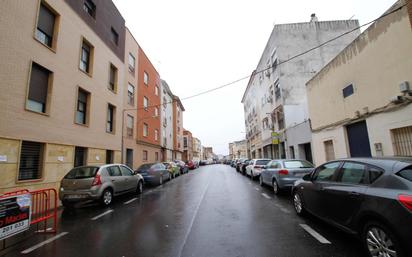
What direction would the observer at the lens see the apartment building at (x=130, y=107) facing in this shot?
facing to the right of the viewer

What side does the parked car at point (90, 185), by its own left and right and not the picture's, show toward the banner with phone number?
back

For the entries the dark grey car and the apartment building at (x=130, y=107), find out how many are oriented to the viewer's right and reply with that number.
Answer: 1

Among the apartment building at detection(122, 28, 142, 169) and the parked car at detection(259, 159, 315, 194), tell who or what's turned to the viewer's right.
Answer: the apartment building

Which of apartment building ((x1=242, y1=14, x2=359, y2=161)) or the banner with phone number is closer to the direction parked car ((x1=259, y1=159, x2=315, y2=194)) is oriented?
the apartment building

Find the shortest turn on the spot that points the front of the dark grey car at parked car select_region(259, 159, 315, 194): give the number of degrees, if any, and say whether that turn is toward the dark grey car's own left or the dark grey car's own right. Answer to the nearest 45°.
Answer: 0° — it already faces it

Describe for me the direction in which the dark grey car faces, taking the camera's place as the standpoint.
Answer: facing away from the viewer and to the left of the viewer

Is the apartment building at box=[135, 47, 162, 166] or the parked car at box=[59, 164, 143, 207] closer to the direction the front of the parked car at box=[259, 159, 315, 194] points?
the apartment building

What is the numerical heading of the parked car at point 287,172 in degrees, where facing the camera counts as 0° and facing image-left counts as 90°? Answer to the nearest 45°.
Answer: approximately 135°
